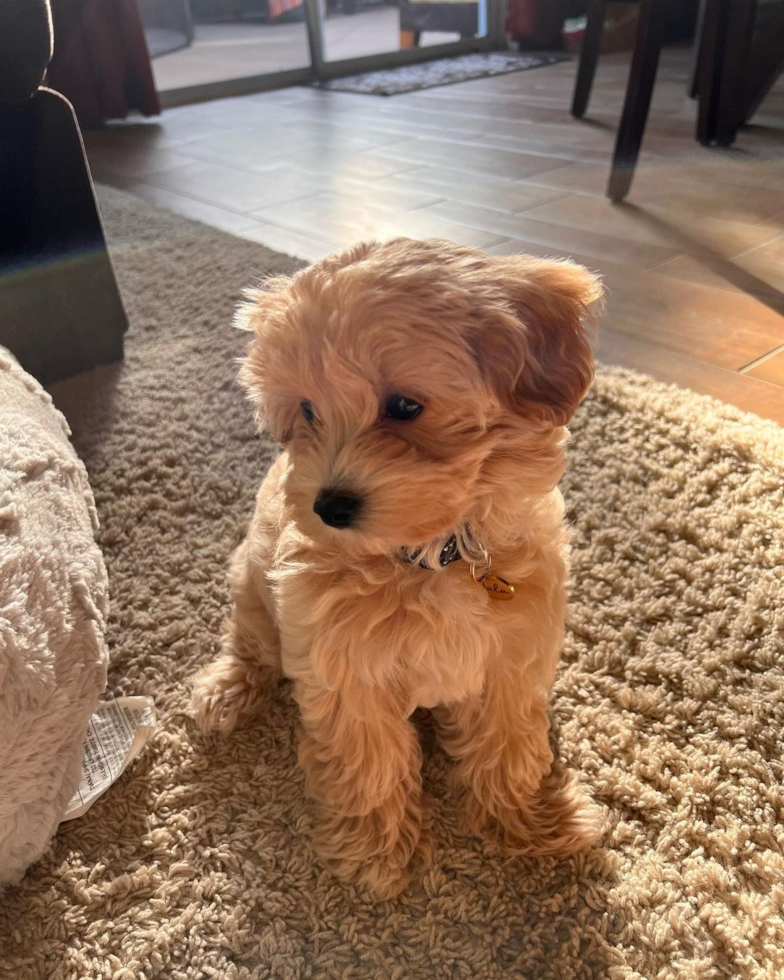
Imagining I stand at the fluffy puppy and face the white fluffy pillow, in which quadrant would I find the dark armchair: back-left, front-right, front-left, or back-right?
front-right

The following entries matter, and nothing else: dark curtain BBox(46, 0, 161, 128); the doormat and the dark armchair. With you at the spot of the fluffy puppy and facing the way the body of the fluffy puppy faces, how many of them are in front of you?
0

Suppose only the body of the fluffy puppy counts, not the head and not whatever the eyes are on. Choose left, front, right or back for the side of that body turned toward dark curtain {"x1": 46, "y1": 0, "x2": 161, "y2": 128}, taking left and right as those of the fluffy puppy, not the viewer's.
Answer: back

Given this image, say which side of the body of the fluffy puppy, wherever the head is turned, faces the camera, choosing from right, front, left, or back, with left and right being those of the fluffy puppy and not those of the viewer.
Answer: front

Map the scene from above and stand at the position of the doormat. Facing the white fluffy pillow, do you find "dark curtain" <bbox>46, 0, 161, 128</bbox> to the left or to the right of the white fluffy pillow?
right

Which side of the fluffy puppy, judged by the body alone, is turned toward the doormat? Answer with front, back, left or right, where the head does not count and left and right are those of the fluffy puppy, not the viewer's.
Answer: back

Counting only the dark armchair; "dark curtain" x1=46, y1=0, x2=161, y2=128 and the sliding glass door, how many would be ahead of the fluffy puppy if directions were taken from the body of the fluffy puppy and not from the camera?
0

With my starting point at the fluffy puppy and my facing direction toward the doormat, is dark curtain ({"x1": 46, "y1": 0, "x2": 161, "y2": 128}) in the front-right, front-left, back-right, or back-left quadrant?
front-left

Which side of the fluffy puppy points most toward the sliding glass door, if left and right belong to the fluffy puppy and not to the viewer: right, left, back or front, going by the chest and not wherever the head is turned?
back

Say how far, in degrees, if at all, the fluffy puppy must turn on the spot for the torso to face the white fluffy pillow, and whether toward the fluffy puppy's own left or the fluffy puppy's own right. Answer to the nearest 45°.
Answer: approximately 90° to the fluffy puppy's own right

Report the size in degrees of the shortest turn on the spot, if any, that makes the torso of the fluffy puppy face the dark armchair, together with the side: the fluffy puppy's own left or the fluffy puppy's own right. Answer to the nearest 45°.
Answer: approximately 135° to the fluffy puppy's own right
